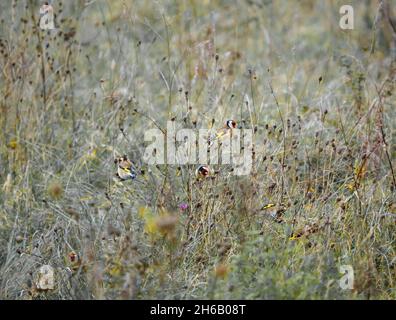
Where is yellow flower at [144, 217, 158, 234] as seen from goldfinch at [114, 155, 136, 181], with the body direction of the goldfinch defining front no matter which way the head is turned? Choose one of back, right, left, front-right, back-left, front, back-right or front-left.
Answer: left

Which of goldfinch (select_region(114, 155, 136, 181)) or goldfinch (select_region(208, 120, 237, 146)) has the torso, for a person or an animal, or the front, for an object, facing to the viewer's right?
goldfinch (select_region(208, 120, 237, 146))

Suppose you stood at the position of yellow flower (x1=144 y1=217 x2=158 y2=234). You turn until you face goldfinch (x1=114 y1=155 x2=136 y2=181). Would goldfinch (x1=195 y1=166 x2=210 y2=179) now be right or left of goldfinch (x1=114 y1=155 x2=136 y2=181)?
right

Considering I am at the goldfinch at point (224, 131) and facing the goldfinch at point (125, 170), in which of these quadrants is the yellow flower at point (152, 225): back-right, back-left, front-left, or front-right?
front-left

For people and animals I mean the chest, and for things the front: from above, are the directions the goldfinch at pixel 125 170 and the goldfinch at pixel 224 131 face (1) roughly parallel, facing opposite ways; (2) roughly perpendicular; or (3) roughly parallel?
roughly parallel, facing opposite ways

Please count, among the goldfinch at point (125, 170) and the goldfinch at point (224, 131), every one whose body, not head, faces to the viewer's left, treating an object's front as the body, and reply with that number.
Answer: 1

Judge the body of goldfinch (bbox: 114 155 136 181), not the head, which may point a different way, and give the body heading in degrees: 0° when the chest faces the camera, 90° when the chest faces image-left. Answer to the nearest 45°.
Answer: approximately 90°

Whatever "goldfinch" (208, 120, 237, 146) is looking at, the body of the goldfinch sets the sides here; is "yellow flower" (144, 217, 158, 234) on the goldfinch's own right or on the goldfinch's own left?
on the goldfinch's own right

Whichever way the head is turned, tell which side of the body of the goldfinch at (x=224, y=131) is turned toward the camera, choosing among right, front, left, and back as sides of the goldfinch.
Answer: right
